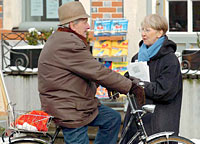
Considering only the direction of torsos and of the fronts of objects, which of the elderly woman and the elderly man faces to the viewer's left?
the elderly woman

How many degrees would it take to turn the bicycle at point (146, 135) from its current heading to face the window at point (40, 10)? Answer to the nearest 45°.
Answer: approximately 90° to its left

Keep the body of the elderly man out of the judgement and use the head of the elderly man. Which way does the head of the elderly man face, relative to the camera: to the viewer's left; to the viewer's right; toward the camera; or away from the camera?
to the viewer's right

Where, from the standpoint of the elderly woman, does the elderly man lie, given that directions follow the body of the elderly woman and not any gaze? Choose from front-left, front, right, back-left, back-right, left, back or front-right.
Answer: front-left

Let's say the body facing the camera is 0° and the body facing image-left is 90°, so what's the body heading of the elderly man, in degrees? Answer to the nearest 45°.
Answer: approximately 270°

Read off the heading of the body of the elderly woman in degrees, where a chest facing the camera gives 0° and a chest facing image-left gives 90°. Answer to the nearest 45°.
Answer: approximately 90°

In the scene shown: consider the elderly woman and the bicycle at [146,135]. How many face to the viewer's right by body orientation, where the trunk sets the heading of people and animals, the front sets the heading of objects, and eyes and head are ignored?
1

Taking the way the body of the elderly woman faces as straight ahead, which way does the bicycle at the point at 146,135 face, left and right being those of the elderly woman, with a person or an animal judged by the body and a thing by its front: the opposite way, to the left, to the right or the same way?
the opposite way

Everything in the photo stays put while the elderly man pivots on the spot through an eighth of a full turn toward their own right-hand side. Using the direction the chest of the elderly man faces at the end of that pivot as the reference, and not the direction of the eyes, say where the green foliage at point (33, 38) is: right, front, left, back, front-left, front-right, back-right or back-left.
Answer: back-left

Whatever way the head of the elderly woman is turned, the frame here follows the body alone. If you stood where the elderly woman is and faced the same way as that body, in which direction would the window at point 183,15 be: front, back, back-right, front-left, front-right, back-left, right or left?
right
